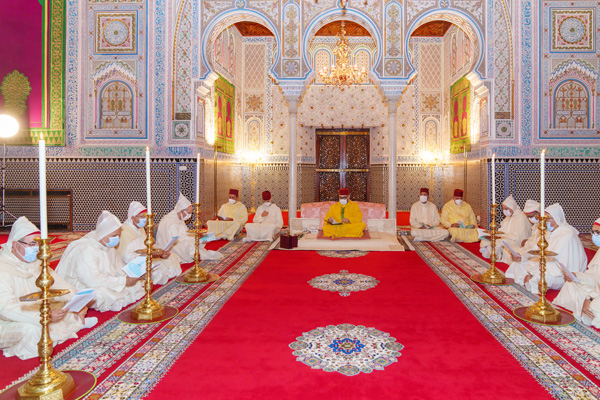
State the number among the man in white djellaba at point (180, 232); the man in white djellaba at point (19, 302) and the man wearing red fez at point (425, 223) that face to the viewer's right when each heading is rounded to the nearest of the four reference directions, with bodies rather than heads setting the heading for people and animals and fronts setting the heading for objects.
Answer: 2

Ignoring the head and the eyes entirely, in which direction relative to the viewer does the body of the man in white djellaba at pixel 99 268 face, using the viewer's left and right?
facing to the right of the viewer

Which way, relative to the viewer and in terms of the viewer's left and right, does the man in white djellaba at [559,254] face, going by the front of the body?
facing to the left of the viewer

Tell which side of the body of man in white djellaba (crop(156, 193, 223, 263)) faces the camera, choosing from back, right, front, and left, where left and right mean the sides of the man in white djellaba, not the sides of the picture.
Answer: right

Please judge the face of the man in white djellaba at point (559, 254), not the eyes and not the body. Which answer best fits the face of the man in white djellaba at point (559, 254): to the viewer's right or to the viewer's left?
to the viewer's left
